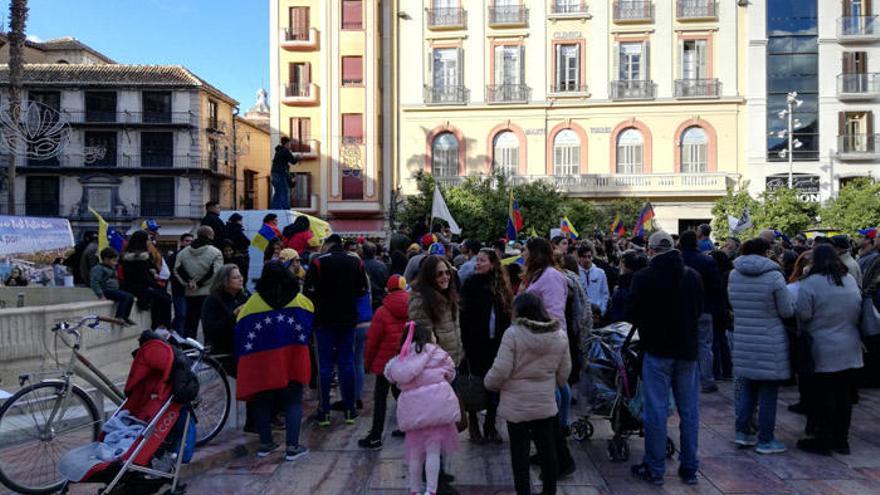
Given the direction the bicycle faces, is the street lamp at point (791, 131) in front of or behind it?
behind

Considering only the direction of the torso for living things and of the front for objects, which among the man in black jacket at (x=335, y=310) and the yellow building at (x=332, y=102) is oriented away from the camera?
the man in black jacket

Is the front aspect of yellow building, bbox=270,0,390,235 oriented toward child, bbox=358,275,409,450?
yes

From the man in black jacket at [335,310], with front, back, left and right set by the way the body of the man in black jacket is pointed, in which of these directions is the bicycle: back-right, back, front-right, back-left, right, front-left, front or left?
back-left

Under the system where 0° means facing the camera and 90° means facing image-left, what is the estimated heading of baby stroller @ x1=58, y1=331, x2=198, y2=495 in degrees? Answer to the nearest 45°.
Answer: approximately 45°

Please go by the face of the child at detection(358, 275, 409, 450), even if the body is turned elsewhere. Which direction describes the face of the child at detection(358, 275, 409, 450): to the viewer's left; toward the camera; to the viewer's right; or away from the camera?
away from the camera

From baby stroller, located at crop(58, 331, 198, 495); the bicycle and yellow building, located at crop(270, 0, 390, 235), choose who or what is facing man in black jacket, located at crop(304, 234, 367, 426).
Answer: the yellow building

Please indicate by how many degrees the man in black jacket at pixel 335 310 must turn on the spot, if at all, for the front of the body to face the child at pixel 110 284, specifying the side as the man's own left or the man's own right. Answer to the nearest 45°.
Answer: approximately 45° to the man's own left

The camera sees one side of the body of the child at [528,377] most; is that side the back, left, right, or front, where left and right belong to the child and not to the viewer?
back

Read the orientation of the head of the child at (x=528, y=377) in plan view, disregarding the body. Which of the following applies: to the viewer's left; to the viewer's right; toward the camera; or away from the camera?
away from the camera

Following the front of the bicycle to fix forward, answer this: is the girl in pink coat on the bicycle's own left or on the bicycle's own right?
on the bicycle's own left
